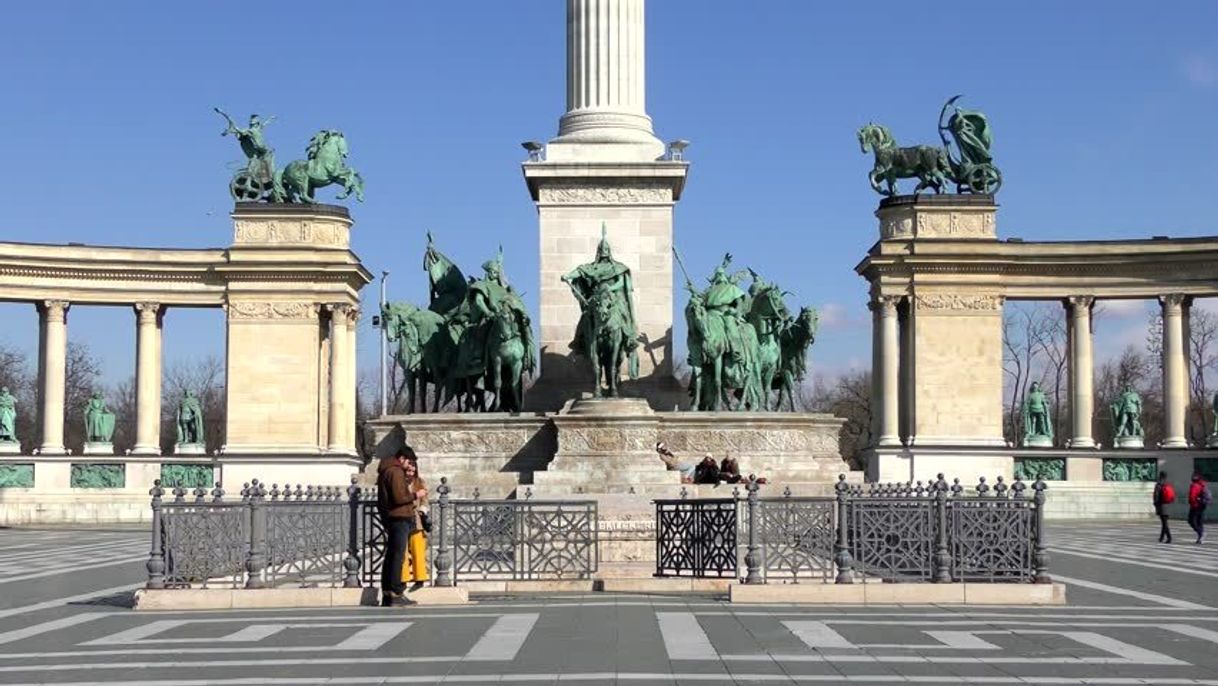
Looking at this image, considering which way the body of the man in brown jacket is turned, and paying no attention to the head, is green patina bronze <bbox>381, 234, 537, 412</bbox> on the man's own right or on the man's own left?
on the man's own left

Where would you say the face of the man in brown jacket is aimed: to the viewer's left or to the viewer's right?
to the viewer's right

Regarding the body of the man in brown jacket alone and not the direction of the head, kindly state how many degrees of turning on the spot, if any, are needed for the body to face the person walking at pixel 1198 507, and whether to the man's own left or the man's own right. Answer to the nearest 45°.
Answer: approximately 45° to the man's own left

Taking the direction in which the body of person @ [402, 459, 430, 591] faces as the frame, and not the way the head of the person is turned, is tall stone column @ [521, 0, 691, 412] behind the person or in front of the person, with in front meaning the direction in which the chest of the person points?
behind

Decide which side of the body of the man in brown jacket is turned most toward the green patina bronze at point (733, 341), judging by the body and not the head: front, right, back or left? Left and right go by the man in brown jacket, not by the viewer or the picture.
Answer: left

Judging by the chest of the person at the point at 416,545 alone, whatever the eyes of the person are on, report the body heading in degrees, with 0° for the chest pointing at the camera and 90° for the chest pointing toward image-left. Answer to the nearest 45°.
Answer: approximately 45°

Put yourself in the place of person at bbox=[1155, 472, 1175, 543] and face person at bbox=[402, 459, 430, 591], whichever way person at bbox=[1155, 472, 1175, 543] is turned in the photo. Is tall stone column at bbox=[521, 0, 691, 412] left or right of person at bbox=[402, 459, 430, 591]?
right

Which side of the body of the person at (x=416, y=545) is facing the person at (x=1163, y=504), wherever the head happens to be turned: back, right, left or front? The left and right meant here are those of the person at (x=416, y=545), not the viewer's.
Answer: back

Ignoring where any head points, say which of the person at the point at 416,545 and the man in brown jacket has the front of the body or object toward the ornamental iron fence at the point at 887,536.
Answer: the man in brown jacket

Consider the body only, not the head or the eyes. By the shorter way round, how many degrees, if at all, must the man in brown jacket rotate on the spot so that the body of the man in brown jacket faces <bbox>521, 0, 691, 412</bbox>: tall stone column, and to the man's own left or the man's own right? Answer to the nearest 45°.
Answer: approximately 90° to the man's own left

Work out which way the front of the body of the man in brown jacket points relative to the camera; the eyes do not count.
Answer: to the viewer's right

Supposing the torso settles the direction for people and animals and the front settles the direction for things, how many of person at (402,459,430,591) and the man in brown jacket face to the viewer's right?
1

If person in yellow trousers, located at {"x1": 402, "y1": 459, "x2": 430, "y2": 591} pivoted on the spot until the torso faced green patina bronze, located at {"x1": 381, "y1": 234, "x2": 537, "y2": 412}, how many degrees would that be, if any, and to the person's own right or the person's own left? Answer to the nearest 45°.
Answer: approximately 135° to the person's own right
